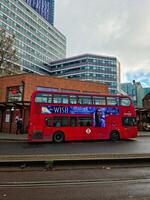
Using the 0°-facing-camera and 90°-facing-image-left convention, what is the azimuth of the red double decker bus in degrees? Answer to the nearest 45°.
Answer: approximately 270°

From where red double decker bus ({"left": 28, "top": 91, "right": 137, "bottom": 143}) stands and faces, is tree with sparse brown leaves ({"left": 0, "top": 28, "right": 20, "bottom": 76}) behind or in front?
behind
